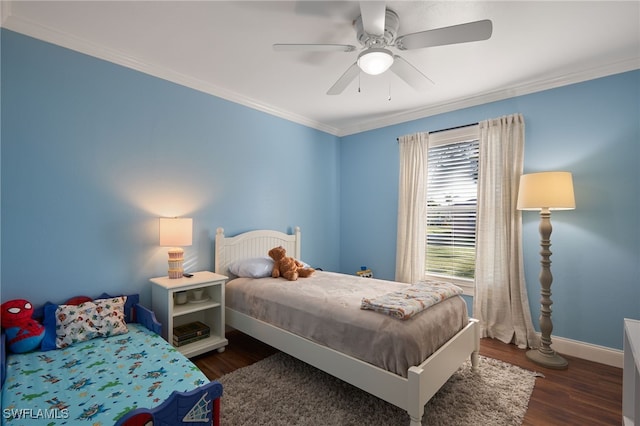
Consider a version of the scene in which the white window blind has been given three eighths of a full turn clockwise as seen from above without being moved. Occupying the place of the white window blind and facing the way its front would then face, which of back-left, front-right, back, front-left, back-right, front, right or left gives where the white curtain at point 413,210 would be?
left

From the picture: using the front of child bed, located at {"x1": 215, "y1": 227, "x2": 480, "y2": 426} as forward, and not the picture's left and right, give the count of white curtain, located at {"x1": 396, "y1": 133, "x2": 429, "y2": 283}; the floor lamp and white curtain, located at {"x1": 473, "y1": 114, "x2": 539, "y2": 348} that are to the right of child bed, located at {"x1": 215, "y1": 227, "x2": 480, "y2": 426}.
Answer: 0

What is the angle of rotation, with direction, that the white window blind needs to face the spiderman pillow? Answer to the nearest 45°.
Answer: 0° — it already faces it

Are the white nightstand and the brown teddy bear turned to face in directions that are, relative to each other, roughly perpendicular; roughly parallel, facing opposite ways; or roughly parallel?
roughly parallel

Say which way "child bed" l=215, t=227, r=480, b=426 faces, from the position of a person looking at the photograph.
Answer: facing the viewer and to the right of the viewer

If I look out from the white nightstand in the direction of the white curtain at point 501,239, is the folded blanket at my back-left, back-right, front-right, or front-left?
front-right

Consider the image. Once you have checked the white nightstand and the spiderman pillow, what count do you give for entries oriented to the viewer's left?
0

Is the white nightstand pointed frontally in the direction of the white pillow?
no

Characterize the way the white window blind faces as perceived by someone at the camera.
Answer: facing the viewer and to the left of the viewer

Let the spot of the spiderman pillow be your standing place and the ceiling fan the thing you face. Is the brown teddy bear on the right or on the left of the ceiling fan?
left

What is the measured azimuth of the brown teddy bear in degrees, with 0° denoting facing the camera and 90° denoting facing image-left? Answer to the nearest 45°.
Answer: approximately 315°

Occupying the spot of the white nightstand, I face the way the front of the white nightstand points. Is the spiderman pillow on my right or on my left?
on my right

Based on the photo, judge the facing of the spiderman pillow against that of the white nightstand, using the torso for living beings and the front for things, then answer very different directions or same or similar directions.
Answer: same or similar directions
